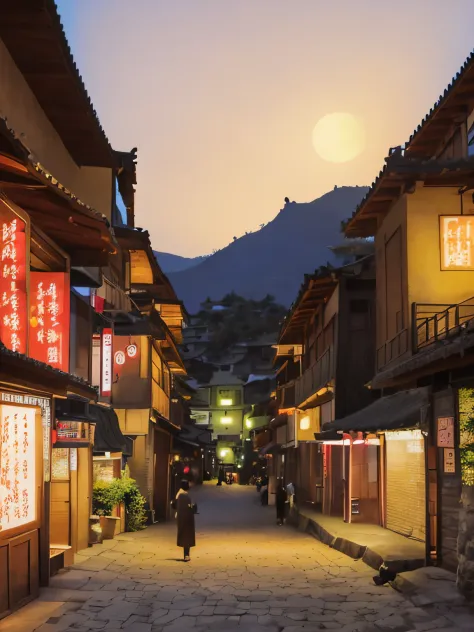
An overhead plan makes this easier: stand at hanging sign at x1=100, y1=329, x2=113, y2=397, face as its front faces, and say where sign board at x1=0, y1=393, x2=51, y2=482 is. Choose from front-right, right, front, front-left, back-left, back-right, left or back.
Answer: front

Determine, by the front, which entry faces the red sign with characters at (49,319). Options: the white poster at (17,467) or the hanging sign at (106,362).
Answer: the hanging sign

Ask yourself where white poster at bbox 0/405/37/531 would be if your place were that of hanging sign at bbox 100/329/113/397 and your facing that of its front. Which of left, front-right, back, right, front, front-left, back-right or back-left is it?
front

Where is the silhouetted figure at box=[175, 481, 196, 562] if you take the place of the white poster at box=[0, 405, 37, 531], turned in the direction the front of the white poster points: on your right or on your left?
on your left

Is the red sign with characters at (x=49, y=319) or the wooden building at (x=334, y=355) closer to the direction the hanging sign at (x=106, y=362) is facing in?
the red sign with characters

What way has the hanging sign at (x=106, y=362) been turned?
toward the camera

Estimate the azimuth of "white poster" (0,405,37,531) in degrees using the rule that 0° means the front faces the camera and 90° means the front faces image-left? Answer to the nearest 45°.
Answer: approximately 315°
